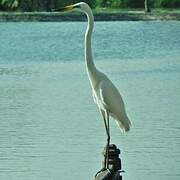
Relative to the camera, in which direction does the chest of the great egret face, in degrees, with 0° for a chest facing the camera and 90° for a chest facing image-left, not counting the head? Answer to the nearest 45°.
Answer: approximately 90°
